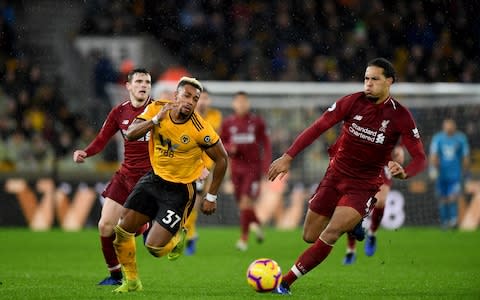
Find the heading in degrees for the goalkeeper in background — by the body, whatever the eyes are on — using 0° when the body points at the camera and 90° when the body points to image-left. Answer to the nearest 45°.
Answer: approximately 0°

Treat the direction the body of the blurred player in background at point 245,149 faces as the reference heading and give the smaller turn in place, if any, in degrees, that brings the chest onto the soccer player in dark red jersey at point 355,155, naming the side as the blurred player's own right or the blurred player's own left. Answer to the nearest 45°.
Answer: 0° — they already face them

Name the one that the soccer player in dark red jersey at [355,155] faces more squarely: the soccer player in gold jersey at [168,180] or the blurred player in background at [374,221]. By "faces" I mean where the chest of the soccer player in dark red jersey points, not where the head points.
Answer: the soccer player in gold jersey

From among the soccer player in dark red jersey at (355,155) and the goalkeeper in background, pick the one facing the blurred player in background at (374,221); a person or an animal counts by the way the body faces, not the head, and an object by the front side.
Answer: the goalkeeper in background

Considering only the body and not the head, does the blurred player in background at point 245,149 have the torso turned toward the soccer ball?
yes

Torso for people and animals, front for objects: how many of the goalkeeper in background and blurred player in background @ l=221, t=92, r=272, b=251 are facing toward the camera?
2

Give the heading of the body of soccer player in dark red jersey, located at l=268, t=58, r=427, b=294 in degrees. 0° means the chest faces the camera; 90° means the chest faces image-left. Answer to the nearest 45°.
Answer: approximately 45°

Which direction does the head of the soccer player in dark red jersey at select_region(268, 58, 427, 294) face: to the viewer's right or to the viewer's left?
to the viewer's left
